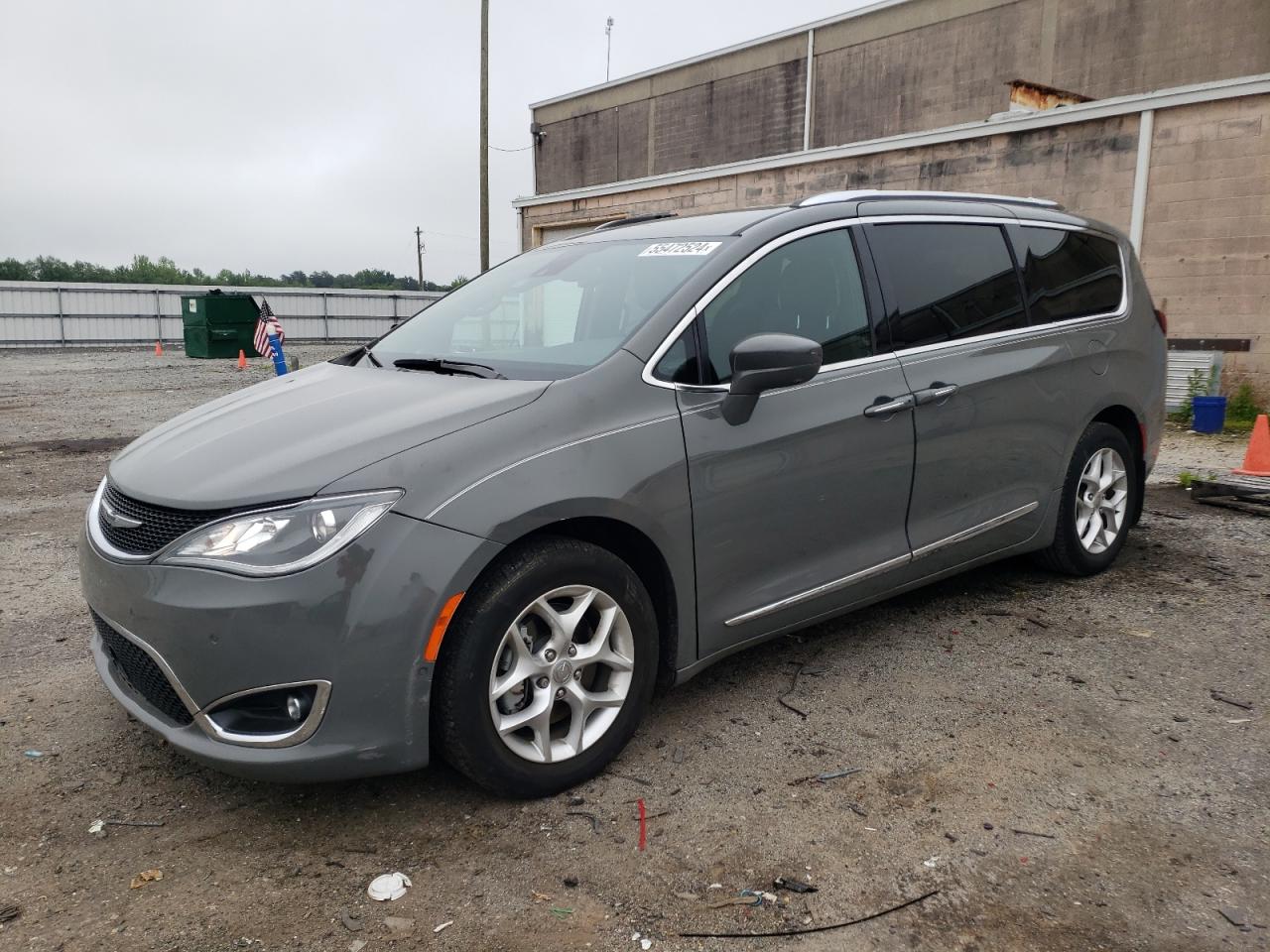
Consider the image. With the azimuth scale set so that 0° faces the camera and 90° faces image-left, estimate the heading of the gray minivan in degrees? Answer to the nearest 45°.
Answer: approximately 45°

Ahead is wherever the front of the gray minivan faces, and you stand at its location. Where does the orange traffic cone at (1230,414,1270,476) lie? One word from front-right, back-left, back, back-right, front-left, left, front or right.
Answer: back

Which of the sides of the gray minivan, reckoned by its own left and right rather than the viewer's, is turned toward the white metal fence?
right

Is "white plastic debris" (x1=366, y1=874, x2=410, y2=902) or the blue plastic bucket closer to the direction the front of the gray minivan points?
the white plastic debris

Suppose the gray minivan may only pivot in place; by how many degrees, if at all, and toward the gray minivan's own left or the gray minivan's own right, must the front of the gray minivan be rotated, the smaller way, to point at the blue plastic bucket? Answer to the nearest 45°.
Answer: approximately 180°

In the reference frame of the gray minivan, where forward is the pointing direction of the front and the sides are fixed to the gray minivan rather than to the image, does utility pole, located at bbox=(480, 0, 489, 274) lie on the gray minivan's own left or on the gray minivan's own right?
on the gray minivan's own right

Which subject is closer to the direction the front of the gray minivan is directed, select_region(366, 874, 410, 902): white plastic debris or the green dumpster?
the white plastic debris
